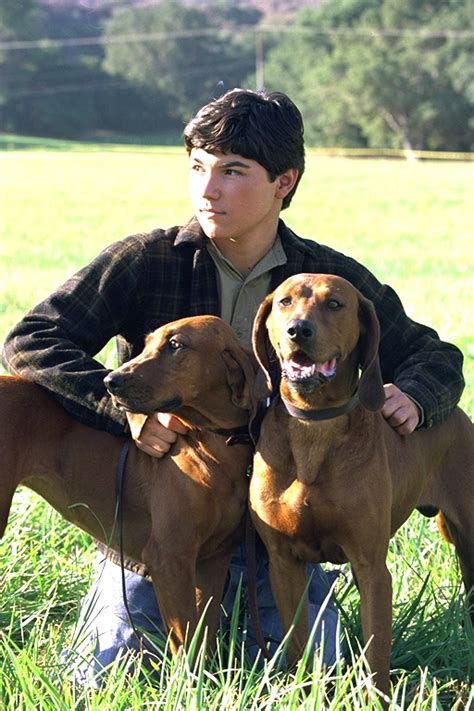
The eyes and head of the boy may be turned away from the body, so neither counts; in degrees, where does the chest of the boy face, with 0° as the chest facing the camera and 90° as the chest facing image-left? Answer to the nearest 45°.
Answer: approximately 0°

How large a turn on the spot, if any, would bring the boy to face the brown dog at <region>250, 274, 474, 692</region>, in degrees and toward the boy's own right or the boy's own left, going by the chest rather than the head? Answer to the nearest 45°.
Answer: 0° — they already face it

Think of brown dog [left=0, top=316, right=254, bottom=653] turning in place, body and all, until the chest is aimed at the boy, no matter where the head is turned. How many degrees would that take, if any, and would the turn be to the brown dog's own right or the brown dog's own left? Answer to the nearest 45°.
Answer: approximately 135° to the brown dog's own left

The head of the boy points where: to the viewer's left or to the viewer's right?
to the viewer's left

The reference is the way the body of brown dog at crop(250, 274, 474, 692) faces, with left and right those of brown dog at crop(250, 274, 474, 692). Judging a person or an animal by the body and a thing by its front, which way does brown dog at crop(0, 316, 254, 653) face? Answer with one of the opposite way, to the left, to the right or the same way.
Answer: to the left
